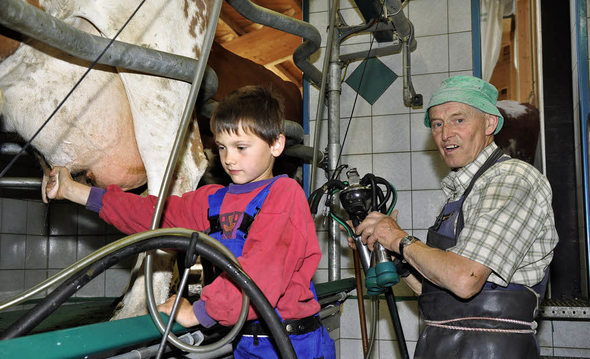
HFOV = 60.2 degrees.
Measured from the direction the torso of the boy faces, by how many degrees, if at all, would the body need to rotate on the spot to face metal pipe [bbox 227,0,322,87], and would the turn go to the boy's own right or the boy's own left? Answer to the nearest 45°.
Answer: approximately 135° to the boy's own right

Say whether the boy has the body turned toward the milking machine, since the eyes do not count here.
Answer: no

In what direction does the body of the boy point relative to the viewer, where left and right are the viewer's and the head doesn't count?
facing the viewer and to the left of the viewer

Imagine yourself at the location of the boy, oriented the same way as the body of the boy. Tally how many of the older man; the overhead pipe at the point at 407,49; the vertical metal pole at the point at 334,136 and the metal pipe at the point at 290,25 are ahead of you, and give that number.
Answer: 0

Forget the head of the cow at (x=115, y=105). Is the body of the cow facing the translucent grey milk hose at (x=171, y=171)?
no

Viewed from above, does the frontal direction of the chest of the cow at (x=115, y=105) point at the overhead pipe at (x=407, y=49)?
no

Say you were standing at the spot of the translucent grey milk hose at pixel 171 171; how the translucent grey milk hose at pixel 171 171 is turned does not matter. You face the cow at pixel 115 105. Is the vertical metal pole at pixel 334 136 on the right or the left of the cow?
right

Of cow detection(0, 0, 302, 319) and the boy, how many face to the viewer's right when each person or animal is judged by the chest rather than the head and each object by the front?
0

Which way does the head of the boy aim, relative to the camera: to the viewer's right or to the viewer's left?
to the viewer's left

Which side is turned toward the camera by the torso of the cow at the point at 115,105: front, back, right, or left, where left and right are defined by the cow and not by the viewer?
left

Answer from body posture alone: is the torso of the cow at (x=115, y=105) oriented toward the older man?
no

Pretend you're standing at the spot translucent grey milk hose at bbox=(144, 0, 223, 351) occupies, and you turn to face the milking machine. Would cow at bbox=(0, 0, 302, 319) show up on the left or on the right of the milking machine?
left

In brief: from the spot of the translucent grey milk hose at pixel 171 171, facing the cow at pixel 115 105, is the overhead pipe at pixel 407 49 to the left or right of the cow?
right
